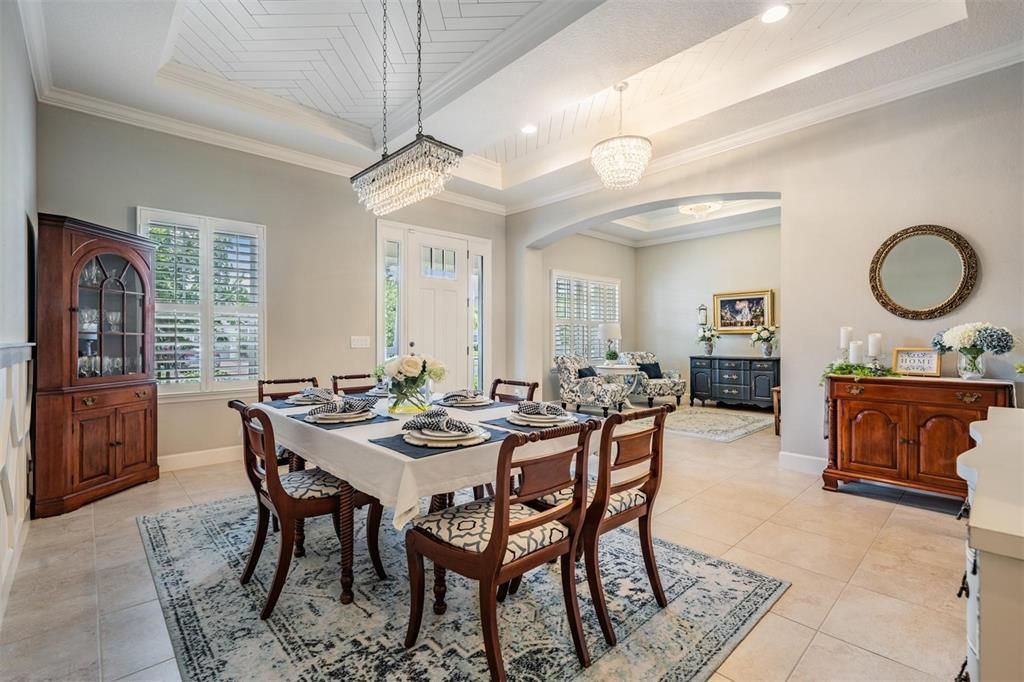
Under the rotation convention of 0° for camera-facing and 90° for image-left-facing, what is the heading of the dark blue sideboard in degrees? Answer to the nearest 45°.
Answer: approximately 0°

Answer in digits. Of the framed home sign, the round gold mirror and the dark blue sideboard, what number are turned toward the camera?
3

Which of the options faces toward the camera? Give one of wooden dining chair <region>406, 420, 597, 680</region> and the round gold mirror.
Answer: the round gold mirror

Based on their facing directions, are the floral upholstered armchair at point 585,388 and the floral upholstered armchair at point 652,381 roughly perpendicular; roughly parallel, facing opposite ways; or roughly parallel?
roughly parallel

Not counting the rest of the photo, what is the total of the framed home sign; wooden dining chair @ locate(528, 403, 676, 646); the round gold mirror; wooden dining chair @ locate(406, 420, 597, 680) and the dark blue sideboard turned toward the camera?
3

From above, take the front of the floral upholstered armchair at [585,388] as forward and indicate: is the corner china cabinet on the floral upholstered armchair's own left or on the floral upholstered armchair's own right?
on the floral upholstered armchair's own right

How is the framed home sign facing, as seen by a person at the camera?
facing the viewer

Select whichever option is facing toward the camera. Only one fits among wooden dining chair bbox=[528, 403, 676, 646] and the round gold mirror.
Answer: the round gold mirror

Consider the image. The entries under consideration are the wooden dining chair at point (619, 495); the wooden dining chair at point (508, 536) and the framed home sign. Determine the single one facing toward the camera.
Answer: the framed home sign

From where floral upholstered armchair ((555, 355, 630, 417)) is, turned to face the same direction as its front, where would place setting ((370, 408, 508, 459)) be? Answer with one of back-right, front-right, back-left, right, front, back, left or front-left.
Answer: front-right

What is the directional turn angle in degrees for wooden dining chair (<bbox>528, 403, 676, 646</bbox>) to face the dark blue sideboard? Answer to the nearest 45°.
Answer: approximately 45° to its right

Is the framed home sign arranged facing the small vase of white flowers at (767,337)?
no

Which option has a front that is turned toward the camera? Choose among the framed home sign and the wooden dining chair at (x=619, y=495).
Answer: the framed home sign

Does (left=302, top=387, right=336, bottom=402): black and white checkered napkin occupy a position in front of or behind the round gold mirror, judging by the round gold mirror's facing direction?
in front

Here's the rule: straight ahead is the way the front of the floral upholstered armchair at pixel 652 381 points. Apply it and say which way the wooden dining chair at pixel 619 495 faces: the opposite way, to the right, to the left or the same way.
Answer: the opposite way

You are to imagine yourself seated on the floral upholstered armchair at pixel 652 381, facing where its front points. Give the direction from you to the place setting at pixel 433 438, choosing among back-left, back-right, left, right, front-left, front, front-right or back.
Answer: front-right

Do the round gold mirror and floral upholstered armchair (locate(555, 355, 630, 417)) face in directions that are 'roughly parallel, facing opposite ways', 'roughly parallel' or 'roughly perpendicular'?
roughly perpendicular

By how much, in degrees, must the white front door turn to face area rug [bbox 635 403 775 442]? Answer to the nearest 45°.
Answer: approximately 45° to its left

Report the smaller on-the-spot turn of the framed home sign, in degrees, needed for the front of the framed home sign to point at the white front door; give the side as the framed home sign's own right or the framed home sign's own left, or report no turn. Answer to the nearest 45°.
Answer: approximately 90° to the framed home sign's own right

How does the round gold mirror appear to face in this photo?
toward the camera

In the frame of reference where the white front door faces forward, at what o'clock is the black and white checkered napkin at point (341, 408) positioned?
The black and white checkered napkin is roughly at 2 o'clock from the white front door.

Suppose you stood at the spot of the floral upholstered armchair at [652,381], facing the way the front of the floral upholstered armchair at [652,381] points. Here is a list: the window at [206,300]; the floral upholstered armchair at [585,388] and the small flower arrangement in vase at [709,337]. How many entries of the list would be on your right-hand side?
2

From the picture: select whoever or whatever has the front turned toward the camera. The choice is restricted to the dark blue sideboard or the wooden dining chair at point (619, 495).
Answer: the dark blue sideboard
